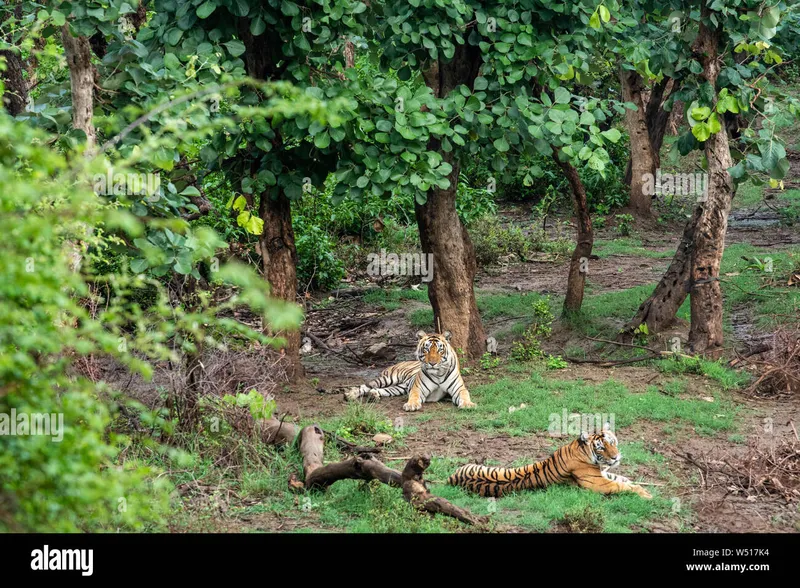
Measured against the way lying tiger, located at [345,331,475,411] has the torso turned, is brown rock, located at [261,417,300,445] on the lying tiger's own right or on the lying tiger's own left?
on the lying tiger's own right

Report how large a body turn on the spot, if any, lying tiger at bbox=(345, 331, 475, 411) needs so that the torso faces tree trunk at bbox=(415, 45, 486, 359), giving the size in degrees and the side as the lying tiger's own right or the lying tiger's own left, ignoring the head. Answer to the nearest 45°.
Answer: approximately 135° to the lying tiger's own left

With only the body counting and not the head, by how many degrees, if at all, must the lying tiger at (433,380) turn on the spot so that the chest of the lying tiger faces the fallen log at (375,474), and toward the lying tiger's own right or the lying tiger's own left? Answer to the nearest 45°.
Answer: approximately 45° to the lying tiger's own right

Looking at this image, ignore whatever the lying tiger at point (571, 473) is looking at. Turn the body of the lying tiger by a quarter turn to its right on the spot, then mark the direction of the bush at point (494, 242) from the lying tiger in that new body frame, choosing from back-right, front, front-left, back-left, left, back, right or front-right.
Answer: back

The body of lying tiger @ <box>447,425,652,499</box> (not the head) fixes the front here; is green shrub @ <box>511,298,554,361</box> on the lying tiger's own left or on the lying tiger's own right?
on the lying tiger's own left

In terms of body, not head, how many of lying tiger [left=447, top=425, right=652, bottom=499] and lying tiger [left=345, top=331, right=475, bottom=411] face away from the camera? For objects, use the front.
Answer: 0

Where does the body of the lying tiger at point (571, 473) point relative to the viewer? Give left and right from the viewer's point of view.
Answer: facing to the right of the viewer

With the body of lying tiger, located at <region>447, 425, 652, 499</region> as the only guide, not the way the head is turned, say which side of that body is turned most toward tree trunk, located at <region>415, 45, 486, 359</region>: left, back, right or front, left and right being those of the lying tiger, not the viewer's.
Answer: left

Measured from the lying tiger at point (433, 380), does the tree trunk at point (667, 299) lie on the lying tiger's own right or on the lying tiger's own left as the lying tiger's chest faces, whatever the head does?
on the lying tiger's own left
